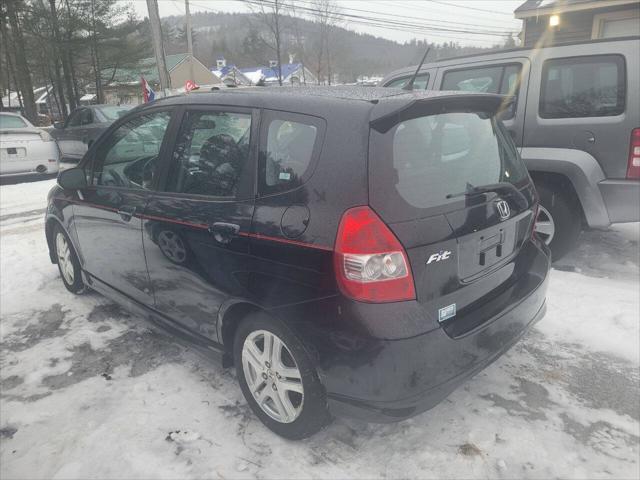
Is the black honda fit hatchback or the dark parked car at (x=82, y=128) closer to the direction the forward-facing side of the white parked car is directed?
the dark parked car

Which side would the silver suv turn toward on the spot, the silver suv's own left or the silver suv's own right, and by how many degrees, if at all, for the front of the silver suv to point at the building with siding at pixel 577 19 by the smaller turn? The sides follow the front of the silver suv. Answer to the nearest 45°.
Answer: approximately 45° to the silver suv's own right

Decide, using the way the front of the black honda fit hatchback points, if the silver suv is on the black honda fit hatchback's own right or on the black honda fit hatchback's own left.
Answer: on the black honda fit hatchback's own right

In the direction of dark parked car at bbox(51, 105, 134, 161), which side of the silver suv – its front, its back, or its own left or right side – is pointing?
front

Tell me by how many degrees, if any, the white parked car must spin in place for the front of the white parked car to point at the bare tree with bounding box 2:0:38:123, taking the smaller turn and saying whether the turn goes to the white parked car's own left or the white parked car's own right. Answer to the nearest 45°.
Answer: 0° — it already faces it

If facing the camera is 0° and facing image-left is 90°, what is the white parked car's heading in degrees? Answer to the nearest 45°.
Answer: approximately 180°

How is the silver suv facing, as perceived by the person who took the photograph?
facing away from the viewer and to the left of the viewer

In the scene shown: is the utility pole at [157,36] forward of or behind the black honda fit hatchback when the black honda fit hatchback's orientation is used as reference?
forward

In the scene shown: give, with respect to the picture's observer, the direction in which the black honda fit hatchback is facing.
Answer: facing away from the viewer and to the left of the viewer
